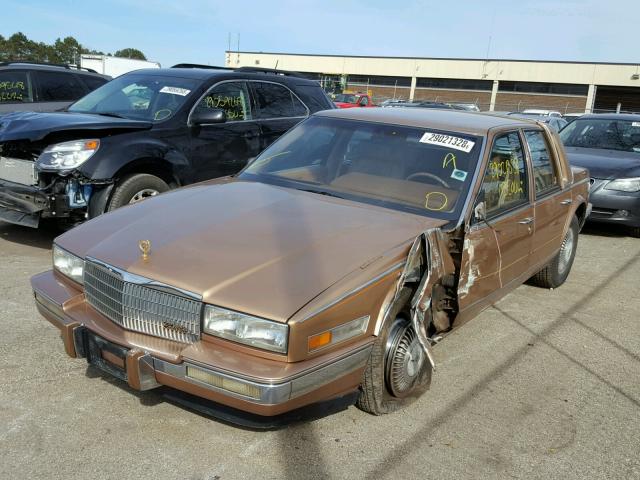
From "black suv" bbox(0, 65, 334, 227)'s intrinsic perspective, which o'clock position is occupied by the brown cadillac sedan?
The brown cadillac sedan is roughly at 10 o'clock from the black suv.

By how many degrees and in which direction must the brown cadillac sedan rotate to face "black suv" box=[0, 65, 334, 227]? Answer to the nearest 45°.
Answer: approximately 90° to its right

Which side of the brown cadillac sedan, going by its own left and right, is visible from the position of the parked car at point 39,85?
right

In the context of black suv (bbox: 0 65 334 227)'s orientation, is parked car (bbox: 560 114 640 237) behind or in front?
behind

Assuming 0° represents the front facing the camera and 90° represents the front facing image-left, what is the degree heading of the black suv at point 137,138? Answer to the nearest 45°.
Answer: approximately 45°

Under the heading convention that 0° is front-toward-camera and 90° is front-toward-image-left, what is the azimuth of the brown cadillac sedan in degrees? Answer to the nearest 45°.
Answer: approximately 45°

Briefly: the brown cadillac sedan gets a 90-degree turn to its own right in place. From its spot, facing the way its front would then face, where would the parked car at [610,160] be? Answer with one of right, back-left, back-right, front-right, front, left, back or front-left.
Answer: right
